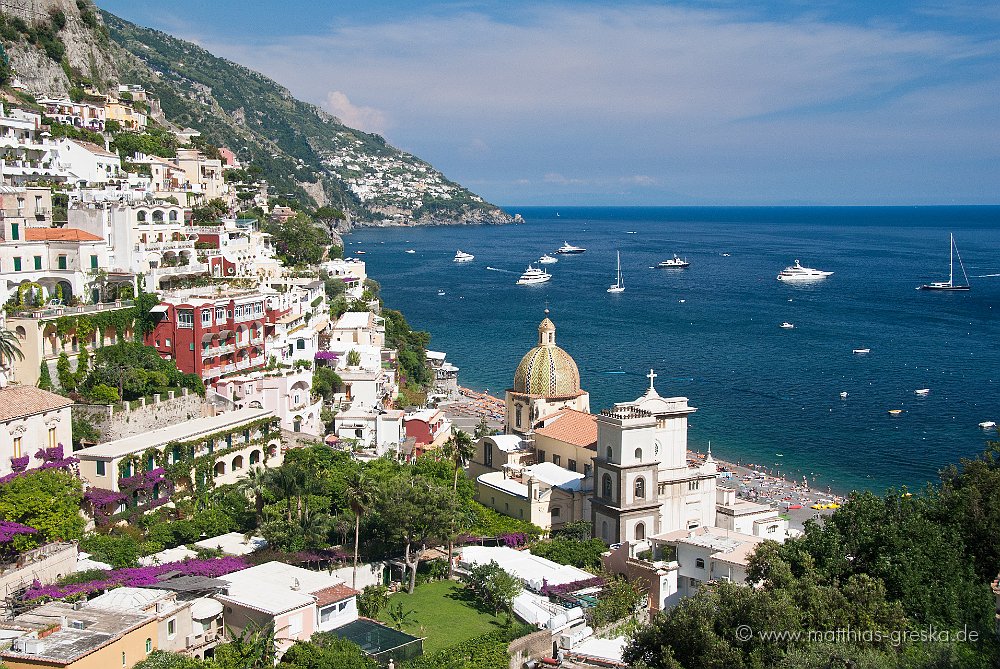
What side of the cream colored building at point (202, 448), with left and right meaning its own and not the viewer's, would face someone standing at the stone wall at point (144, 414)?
back

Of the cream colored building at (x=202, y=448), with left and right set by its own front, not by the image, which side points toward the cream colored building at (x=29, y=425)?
right

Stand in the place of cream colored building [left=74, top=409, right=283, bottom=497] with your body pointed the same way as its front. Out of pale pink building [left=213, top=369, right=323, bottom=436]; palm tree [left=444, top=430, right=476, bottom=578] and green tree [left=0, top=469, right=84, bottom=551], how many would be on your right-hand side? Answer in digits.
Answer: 1

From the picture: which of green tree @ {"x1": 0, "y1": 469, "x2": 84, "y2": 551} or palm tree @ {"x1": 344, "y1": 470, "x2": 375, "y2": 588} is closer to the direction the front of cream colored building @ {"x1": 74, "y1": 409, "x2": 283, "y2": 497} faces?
the palm tree

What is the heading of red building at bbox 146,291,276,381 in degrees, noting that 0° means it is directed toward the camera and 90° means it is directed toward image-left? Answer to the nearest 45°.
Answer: approximately 315°

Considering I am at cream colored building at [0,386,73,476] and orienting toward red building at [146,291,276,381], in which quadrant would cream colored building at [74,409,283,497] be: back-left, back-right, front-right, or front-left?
front-right

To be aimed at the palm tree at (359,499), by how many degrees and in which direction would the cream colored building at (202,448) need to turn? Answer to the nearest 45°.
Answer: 0° — it already faces it

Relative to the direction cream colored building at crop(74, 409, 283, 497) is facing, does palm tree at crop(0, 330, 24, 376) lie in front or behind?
behind

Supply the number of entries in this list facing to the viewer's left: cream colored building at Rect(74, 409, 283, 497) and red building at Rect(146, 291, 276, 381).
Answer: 0

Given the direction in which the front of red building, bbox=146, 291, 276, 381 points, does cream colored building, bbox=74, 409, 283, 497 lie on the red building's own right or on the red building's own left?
on the red building's own right

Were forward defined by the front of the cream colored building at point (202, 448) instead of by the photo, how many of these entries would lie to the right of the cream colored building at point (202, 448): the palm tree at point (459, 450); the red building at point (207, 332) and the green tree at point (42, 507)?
1

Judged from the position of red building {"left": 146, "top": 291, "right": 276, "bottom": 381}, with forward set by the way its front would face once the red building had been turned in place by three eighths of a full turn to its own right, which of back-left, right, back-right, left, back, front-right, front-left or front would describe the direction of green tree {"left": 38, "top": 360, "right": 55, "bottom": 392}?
front-left

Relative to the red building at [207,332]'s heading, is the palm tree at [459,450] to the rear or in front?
in front

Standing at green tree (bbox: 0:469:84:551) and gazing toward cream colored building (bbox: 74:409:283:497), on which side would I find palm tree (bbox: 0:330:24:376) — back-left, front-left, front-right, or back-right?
front-left

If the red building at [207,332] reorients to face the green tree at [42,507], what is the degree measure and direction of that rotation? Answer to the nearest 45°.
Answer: approximately 45° to its right

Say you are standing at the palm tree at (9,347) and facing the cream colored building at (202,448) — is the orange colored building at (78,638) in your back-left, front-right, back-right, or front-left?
front-right

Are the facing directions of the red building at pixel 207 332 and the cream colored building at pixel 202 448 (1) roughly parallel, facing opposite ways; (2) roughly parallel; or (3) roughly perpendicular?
roughly parallel

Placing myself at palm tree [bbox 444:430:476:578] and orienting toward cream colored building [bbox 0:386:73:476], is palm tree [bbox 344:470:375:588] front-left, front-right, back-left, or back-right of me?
front-left

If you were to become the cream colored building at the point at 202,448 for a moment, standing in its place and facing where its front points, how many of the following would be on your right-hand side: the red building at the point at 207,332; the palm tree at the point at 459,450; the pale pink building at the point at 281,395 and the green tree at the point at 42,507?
1

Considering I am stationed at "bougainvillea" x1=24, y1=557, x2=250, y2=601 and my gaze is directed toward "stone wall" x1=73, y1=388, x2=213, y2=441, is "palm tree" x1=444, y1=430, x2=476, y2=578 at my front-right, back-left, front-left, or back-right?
front-right

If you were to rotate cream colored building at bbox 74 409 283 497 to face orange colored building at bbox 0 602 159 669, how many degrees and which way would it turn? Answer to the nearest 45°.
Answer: approximately 45° to its right
